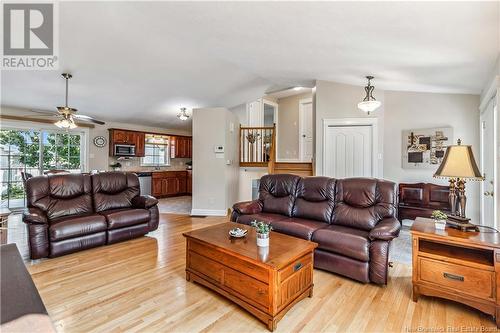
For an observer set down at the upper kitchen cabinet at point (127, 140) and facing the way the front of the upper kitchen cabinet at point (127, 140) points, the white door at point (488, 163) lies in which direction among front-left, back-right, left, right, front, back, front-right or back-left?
front-left

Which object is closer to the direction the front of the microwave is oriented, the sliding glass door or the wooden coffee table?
the wooden coffee table

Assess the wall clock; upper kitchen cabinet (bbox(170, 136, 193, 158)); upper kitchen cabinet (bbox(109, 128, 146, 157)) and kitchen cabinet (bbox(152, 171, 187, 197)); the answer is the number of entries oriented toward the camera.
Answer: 4

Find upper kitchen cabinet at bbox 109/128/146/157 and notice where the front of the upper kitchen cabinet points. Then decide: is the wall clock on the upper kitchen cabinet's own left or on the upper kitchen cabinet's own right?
on the upper kitchen cabinet's own right

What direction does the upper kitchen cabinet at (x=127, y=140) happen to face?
toward the camera

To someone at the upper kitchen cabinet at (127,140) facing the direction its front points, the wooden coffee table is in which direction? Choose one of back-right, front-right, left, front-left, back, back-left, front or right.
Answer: front

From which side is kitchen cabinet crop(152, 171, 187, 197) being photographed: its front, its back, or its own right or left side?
front

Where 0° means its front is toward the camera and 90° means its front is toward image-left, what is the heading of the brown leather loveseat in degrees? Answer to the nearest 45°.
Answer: approximately 315°

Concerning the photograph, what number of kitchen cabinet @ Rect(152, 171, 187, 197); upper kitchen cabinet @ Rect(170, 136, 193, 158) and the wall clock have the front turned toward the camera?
3

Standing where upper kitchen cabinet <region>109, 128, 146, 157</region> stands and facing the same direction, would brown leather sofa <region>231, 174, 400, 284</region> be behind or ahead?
ahead

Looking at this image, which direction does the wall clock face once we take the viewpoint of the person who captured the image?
facing the viewer

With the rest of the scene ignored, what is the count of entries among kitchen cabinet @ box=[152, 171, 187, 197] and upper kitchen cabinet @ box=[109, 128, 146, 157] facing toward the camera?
2
